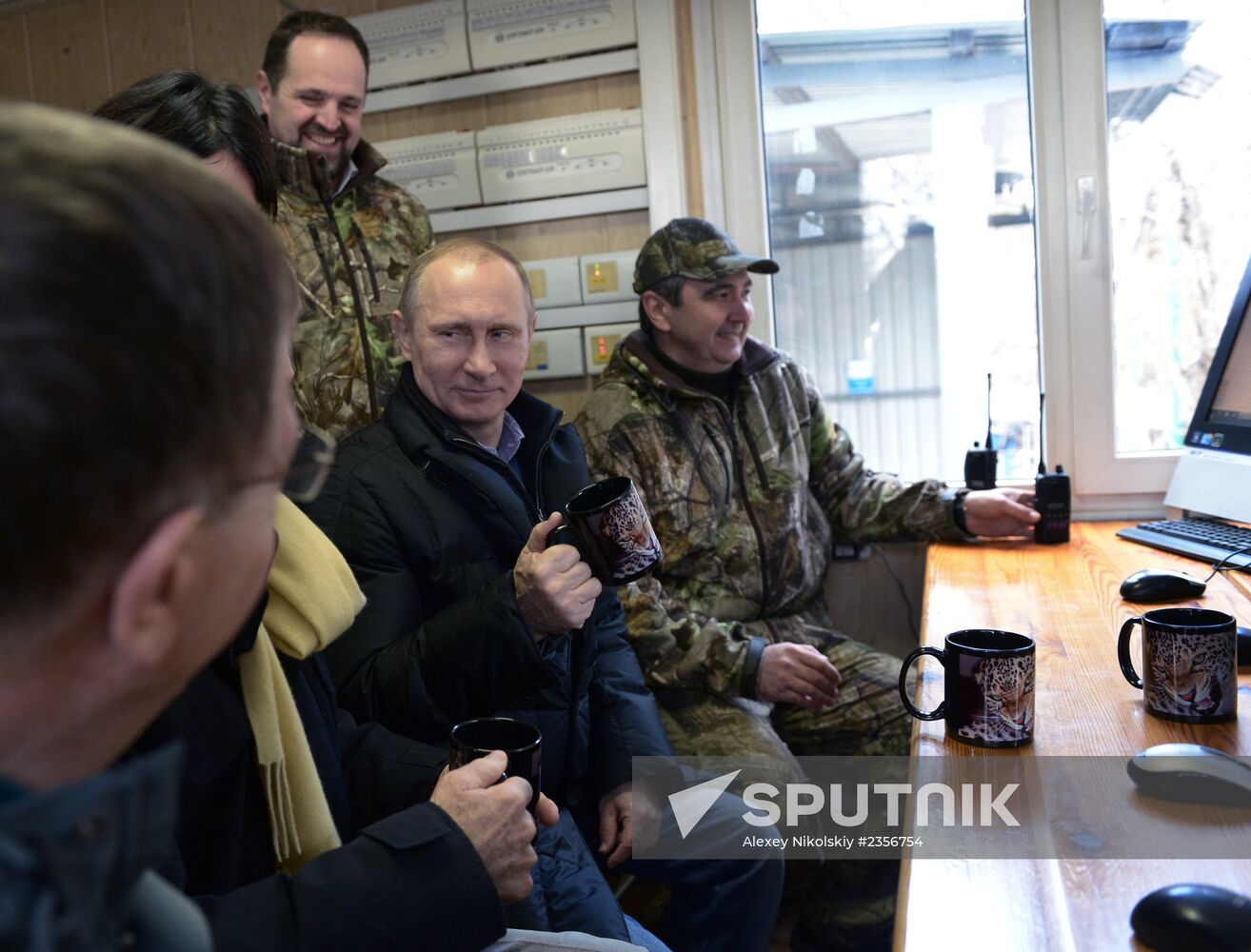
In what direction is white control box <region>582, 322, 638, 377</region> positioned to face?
toward the camera

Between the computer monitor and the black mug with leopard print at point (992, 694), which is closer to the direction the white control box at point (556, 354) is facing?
the black mug with leopard print

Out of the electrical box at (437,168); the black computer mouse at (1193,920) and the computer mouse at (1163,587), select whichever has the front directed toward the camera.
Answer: the electrical box

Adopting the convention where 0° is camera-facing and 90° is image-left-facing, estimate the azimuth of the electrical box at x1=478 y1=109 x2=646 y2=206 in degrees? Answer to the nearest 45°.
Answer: approximately 0°

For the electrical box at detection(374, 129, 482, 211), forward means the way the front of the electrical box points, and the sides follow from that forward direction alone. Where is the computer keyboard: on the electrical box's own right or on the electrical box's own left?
on the electrical box's own left

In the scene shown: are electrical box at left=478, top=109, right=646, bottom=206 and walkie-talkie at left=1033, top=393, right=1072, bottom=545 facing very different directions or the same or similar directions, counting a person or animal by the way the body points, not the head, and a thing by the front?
same or similar directions

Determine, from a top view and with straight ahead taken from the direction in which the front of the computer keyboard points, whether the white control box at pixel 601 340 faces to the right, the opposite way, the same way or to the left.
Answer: to the left

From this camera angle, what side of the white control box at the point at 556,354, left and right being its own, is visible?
front

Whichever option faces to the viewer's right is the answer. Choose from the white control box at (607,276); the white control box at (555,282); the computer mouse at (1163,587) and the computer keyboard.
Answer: the computer mouse

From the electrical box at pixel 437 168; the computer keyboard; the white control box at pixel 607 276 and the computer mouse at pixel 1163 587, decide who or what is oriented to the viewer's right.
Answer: the computer mouse

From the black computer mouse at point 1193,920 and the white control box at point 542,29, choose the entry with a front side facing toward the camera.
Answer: the white control box

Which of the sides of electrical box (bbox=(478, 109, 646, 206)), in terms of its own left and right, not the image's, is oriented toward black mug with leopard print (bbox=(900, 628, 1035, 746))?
front

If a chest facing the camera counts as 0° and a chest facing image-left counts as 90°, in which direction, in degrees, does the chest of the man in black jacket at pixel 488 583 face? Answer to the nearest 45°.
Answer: approximately 315°

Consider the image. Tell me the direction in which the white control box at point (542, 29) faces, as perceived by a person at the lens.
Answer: facing the viewer
